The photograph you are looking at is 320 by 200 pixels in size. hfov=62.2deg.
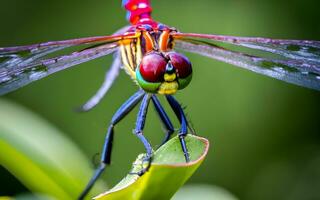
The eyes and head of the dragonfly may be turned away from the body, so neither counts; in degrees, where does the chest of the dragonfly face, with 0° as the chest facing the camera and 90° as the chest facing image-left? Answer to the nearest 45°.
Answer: approximately 0°
